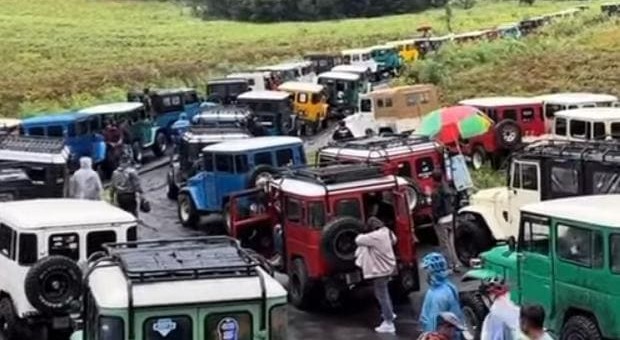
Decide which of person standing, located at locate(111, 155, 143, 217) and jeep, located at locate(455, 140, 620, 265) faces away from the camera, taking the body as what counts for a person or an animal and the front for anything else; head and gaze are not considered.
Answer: the person standing

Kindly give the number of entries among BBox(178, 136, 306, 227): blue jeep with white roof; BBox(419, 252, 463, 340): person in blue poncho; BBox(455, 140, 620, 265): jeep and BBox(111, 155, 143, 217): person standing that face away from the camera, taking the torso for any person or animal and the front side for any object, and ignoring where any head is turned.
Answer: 2

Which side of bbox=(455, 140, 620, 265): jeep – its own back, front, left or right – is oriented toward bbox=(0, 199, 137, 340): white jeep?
front

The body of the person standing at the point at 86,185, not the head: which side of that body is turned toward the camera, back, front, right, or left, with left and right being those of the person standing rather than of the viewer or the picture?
back

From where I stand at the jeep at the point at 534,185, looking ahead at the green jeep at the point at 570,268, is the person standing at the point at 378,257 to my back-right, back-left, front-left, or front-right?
front-right

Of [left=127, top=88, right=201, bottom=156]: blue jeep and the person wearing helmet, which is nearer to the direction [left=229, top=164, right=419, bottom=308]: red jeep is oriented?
the blue jeep

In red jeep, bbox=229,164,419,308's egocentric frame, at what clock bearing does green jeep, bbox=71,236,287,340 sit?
The green jeep is roughly at 8 o'clock from the red jeep.

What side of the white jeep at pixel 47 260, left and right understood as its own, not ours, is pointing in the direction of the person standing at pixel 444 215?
right

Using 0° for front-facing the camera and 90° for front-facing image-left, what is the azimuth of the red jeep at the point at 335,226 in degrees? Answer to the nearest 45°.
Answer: approximately 135°

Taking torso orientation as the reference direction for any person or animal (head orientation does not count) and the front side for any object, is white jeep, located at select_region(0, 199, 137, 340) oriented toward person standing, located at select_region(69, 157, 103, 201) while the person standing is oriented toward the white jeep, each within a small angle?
no

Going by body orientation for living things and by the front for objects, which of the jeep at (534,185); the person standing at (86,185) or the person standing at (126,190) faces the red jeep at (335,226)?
the jeep

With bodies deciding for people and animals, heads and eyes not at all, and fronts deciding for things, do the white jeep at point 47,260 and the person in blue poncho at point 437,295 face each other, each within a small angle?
no

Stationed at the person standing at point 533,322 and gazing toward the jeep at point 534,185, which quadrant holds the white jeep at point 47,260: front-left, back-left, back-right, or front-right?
front-left

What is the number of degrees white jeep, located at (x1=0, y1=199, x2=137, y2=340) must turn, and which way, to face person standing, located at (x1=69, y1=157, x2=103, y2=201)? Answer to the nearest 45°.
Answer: approximately 45° to its right
